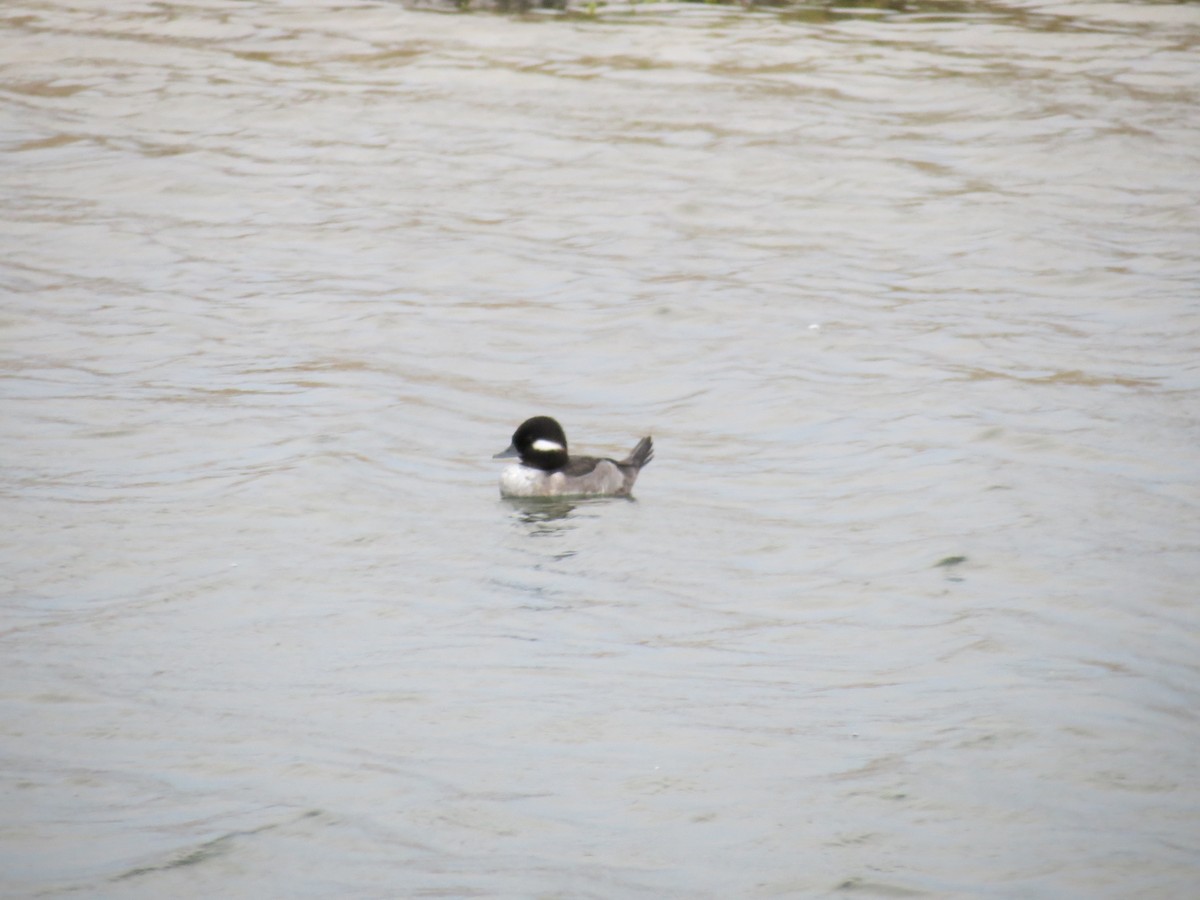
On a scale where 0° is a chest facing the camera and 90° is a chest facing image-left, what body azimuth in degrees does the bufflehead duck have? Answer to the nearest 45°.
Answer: approximately 90°
